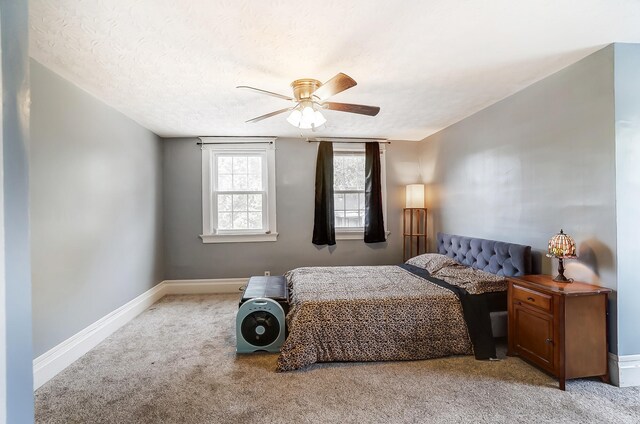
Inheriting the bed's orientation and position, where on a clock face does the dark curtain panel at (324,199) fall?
The dark curtain panel is roughly at 2 o'clock from the bed.

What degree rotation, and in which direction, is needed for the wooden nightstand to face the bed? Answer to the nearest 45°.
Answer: approximately 45° to its right

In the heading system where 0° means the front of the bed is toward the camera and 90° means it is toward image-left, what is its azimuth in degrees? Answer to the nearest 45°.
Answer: approximately 90°

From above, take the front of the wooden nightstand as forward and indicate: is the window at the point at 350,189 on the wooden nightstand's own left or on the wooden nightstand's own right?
on the wooden nightstand's own right

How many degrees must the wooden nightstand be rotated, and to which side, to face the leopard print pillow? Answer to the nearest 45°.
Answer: approximately 90° to its right

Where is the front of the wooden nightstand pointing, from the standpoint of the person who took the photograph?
facing the viewer and to the left of the viewer

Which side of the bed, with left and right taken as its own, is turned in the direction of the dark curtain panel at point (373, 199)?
right

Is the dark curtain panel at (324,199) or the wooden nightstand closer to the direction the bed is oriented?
the dark curtain panel

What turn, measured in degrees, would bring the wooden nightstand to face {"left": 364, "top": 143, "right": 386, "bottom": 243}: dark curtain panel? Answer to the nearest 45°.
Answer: approximately 90° to its right

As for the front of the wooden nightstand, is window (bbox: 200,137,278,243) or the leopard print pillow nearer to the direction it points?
the window

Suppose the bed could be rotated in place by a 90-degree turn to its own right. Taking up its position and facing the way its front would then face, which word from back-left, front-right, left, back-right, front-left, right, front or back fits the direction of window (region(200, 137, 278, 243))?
front-left

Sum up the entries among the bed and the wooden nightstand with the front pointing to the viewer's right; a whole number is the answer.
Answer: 0

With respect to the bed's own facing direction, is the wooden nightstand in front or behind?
behind
